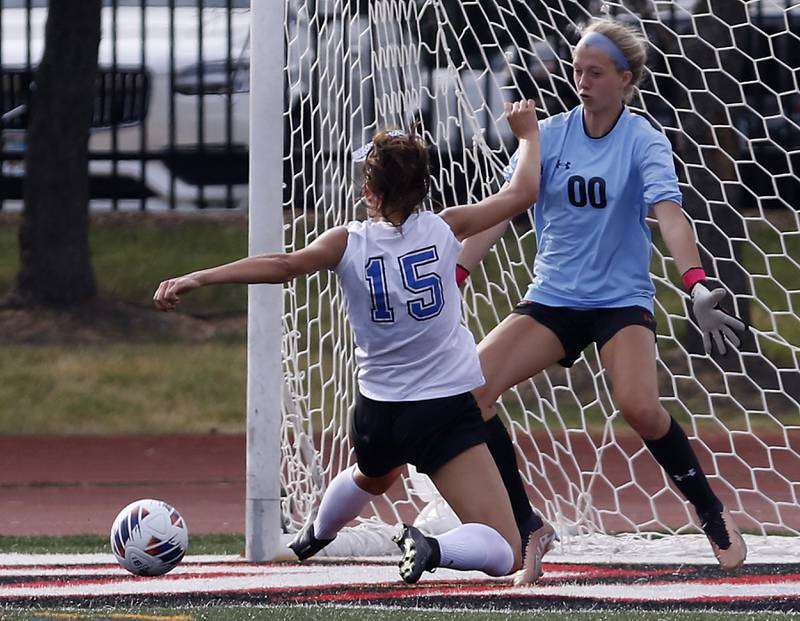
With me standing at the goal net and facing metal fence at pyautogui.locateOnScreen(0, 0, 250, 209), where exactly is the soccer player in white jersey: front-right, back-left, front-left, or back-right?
back-left

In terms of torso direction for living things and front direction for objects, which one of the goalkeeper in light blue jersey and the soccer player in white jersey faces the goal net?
the soccer player in white jersey

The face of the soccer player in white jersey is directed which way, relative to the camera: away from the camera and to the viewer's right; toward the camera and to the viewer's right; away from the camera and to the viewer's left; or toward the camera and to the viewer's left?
away from the camera and to the viewer's left

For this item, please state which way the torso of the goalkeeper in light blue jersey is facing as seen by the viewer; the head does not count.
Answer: toward the camera

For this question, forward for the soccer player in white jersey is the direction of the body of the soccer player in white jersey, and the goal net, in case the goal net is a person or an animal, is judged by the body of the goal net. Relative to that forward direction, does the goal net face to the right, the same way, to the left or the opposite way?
the opposite way

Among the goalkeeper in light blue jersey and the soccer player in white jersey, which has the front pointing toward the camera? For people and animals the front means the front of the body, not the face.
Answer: the goalkeeper in light blue jersey

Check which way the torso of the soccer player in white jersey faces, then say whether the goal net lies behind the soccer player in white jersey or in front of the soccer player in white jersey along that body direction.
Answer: in front

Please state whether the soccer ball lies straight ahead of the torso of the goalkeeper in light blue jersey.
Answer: no

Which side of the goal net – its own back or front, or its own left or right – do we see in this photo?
front

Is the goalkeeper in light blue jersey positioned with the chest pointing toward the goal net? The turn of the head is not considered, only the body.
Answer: no

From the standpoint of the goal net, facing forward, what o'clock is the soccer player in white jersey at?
The soccer player in white jersey is roughly at 12 o'clock from the goal net.

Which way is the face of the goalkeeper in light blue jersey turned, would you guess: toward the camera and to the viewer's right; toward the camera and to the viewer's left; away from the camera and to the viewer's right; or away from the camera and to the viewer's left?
toward the camera and to the viewer's left

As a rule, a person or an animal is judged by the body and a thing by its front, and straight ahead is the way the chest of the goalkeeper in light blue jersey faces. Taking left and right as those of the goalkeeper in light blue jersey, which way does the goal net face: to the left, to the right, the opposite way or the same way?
the same way

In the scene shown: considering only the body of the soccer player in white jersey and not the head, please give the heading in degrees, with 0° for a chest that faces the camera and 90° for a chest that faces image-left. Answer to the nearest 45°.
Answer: approximately 180°

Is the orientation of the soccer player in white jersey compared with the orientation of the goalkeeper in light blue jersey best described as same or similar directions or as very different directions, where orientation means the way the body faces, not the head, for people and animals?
very different directions
